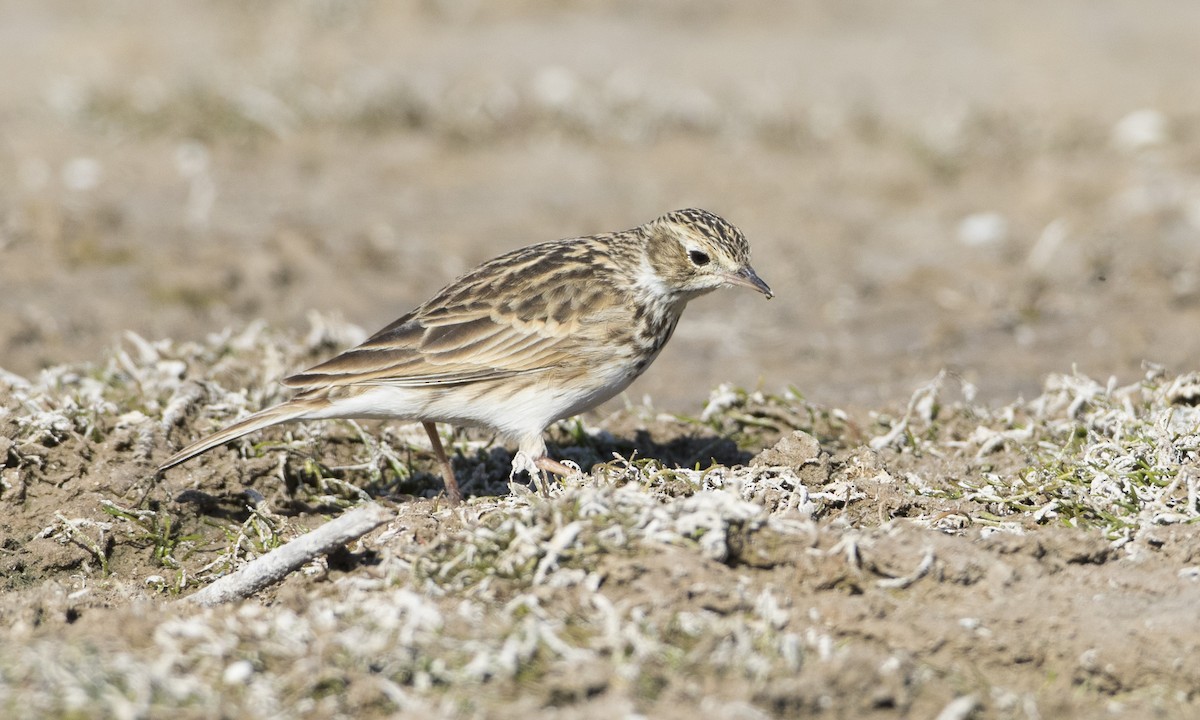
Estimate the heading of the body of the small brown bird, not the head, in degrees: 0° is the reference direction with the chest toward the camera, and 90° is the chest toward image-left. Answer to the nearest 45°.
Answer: approximately 270°

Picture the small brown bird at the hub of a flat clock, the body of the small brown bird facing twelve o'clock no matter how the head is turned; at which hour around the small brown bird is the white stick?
The white stick is roughly at 4 o'clock from the small brown bird.

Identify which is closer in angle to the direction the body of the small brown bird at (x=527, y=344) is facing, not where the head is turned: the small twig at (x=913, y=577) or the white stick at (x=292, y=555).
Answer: the small twig
